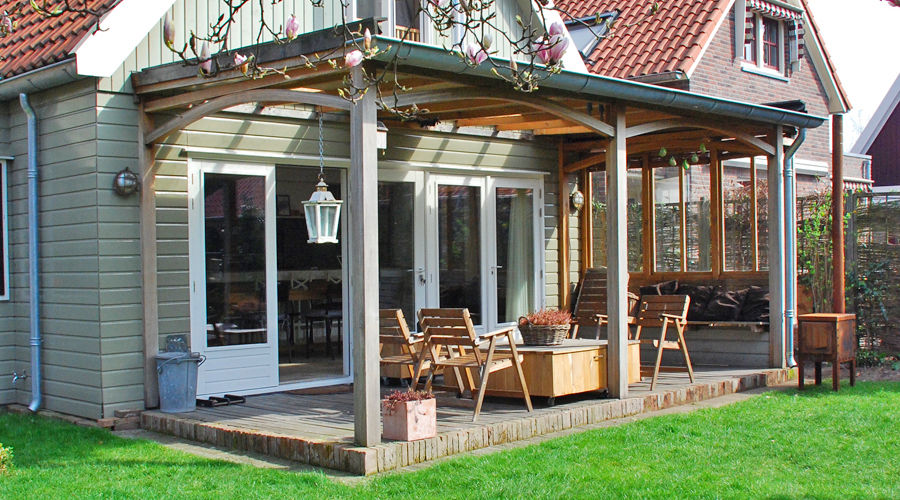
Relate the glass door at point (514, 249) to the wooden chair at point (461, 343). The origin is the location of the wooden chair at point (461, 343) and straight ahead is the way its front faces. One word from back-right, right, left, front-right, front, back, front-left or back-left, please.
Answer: front-left

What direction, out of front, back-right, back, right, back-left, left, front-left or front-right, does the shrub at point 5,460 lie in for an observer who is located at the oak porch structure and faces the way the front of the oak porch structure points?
right

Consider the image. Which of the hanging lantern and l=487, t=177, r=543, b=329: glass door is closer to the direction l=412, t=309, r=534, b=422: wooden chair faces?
the glass door

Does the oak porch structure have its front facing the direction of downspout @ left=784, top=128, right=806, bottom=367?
no

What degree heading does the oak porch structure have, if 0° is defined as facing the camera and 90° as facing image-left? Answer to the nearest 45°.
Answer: approximately 315°

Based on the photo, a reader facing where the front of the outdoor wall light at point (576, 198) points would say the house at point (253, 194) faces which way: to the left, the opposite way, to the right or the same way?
the same way

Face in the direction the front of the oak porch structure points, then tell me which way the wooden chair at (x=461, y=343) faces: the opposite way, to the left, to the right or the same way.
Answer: to the left

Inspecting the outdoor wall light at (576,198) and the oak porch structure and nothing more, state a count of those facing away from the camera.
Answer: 0

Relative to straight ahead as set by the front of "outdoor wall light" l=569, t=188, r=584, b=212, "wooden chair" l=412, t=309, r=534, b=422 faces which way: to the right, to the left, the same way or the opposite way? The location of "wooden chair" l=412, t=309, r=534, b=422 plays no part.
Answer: to the left

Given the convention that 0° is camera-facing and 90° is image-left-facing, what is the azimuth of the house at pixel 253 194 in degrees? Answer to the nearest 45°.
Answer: approximately 315°

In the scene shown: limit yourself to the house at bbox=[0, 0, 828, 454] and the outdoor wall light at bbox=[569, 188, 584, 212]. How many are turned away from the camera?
0

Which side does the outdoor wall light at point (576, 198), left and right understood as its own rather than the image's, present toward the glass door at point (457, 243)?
right

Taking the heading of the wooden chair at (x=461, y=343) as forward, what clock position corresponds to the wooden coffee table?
The wooden coffee table is roughly at 12 o'clock from the wooden chair.

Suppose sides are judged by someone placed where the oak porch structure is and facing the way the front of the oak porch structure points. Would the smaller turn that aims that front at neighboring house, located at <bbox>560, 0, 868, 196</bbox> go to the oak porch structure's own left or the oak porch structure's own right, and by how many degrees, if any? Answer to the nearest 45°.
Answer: approximately 90° to the oak porch structure's own left
